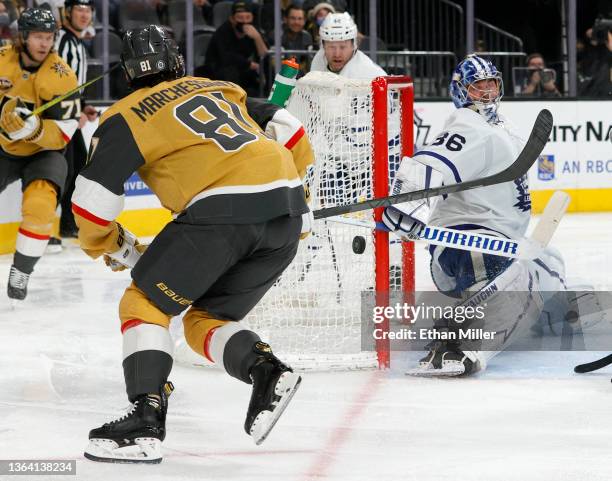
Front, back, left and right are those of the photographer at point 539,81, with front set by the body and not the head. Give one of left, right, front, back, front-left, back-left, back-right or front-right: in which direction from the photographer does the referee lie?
front-right

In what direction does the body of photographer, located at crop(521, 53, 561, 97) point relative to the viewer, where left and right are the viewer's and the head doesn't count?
facing the viewer

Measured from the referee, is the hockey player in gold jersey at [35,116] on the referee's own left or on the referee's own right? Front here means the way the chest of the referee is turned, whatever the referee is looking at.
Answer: on the referee's own right

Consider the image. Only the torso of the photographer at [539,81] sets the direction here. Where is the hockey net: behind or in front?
in front
